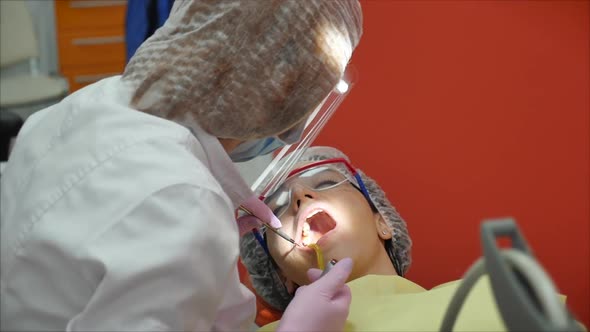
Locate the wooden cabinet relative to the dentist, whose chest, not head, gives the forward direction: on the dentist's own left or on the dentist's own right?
on the dentist's own left

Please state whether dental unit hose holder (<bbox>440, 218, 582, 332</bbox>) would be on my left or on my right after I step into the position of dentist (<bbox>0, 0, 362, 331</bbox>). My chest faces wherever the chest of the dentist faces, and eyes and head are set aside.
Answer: on my right

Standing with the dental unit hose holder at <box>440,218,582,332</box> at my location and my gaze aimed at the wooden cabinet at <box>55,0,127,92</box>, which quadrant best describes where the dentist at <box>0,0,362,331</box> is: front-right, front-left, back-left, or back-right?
front-left

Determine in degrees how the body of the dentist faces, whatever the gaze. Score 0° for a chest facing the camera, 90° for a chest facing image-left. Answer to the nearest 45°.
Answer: approximately 225°

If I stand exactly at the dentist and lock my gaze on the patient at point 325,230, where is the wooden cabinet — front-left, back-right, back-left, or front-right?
front-left

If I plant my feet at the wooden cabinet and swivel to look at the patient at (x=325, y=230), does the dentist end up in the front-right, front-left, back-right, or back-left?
front-right

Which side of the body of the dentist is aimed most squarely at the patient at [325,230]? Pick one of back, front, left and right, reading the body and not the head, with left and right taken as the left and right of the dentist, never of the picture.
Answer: front

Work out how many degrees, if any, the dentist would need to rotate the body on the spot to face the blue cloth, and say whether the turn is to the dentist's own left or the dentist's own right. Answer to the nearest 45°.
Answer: approximately 45° to the dentist's own left

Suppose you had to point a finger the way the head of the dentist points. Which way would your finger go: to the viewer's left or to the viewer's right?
to the viewer's right

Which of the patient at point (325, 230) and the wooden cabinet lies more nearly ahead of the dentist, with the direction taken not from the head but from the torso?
the patient
